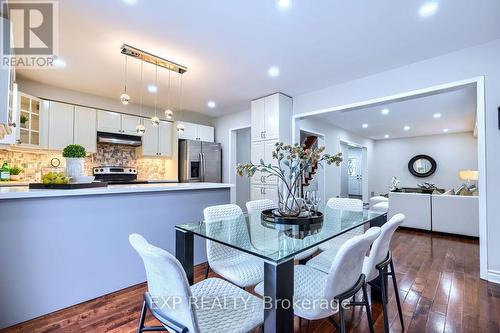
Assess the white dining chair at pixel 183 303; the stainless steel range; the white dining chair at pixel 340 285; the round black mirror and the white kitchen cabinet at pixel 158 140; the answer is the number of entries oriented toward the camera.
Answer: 3

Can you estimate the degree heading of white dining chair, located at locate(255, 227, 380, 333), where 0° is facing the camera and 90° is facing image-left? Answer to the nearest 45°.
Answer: approximately 135°

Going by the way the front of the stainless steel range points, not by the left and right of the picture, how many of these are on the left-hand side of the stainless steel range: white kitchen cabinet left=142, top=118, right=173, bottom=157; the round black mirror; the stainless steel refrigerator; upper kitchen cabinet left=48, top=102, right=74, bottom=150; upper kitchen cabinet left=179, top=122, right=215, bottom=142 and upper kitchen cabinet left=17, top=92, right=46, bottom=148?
4

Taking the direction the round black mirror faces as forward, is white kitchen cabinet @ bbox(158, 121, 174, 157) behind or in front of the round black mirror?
in front

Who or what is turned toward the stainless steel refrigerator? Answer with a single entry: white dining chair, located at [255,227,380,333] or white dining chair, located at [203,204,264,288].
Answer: white dining chair, located at [255,227,380,333]

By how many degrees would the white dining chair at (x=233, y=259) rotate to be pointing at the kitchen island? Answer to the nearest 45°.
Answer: approximately 135° to its right

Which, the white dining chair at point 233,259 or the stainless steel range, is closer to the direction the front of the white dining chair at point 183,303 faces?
the white dining chair

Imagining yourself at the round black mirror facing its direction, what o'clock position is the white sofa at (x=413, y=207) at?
The white sofa is roughly at 12 o'clock from the round black mirror.

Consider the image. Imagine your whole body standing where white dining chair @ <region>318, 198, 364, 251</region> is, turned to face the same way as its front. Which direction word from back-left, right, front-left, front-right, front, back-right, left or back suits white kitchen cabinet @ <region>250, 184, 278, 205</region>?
right

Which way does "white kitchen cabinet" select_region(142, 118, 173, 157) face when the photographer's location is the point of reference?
facing the viewer

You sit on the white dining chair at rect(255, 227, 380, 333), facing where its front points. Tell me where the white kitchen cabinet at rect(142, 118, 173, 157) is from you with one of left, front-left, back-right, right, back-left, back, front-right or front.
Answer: front

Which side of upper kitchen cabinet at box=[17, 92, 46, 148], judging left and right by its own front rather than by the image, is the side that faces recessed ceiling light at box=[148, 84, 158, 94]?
front

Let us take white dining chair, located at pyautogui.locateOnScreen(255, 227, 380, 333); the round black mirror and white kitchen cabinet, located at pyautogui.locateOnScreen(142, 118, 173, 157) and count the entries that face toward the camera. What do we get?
2

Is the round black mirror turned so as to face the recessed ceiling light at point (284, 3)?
yes

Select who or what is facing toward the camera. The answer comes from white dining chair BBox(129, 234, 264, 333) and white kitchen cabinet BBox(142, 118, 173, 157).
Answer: the white kitchen cabinet

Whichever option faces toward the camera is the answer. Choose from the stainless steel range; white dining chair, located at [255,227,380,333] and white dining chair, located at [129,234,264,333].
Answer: the stainless steel range

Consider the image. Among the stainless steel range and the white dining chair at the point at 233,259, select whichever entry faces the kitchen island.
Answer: the stainless steel range

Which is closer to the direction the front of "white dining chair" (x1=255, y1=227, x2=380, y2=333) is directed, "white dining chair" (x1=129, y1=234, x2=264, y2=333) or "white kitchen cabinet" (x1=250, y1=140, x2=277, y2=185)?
the white kitchen cabinet

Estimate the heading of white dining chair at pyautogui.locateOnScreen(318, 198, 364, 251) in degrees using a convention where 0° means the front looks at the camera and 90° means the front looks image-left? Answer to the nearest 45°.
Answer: approximately 45°
